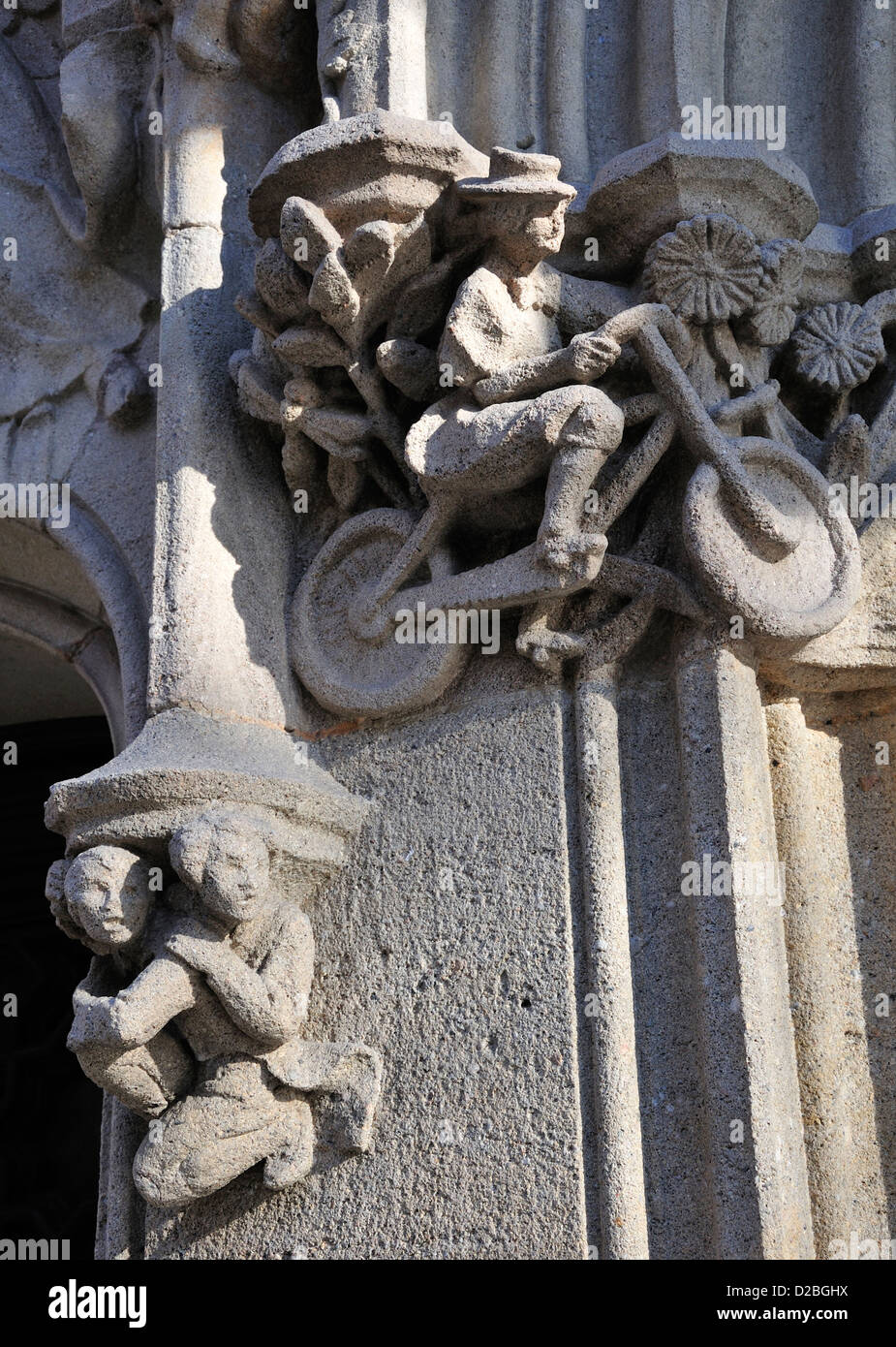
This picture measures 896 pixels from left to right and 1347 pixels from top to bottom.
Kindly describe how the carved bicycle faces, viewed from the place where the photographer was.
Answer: facing to the right of the viewer

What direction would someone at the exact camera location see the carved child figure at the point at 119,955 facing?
facing the viewer and to the right of the viewer

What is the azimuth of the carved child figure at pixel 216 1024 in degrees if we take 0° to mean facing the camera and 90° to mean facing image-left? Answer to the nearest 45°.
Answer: approximately 45°

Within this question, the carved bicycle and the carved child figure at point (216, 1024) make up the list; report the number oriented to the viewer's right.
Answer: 1

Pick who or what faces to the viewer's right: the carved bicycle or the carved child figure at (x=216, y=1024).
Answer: the carved bicycle
